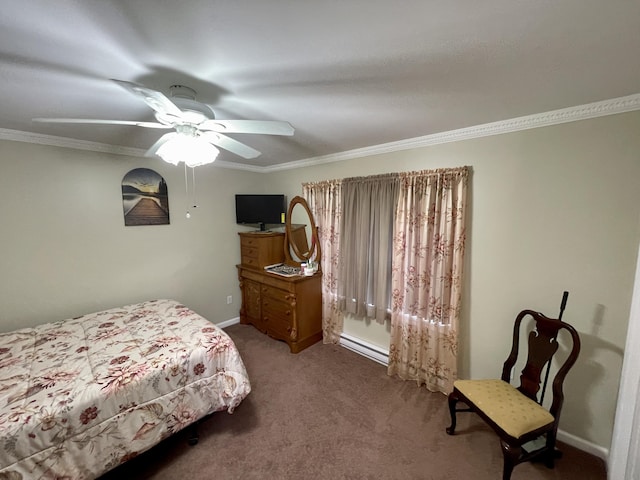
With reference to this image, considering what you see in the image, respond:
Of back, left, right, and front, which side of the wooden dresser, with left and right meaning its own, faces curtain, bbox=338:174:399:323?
left

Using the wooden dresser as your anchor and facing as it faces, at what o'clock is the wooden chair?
The wooden chair is roughly at 9 o'clock from the wooden dresser.

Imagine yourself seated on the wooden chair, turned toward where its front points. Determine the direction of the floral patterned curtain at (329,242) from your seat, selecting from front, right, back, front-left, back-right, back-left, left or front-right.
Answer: front-right

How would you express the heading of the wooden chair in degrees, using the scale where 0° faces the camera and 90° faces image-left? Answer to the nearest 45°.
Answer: approximately 45°

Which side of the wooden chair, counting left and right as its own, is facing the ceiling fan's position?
front

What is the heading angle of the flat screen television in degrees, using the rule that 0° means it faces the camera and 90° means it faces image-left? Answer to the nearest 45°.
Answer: approximately 0°

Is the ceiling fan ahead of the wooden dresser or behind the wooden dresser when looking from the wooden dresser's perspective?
ahead

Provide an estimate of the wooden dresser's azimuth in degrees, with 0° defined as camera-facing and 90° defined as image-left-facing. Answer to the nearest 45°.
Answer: approximately 45°

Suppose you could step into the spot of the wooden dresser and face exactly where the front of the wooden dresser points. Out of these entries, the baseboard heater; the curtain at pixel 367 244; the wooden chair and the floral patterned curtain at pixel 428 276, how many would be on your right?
0

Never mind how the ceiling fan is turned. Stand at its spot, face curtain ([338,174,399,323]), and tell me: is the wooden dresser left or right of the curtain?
left

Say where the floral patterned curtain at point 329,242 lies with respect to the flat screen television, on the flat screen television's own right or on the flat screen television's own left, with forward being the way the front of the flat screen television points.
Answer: on the flat screen television's own left

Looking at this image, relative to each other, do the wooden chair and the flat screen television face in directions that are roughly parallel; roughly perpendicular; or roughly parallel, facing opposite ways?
roughly perpendicular

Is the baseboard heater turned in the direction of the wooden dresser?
no
